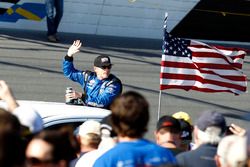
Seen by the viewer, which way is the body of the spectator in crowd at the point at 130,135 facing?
away from the camera

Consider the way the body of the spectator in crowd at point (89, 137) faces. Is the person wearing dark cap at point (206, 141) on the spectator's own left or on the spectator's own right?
on the spectator's own right

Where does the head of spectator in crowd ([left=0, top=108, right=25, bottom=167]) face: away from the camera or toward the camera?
away from the camera

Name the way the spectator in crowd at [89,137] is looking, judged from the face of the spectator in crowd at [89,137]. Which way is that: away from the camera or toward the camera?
away from the camera

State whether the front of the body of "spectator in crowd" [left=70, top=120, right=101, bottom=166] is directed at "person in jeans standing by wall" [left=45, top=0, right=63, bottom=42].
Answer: yes

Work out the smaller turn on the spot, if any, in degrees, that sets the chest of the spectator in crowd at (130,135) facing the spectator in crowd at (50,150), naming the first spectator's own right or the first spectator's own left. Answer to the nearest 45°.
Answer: approximately 135° to the first spectator's own left

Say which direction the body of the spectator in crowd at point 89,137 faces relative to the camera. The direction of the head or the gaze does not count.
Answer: away from the camera

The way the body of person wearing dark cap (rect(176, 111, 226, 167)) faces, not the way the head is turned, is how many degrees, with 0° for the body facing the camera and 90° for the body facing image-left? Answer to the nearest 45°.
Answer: approximately 135°

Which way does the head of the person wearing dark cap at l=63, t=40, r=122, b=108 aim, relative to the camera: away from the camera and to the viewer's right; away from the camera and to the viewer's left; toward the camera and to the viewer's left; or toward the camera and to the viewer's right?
toward the camera and to the viewer's right
